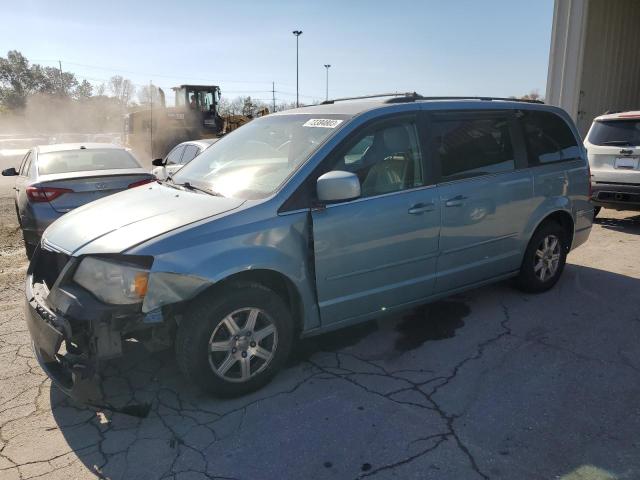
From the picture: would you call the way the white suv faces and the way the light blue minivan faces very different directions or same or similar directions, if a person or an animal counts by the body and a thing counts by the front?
very different directions

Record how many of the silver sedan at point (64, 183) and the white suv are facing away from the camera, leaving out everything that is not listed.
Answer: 2

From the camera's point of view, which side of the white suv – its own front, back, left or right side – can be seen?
back

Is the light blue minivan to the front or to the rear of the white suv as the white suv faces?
to the rear

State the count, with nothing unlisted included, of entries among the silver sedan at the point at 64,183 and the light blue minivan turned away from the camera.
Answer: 1

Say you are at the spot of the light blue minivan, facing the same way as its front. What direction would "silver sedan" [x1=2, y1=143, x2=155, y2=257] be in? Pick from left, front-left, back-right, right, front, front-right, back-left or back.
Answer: right

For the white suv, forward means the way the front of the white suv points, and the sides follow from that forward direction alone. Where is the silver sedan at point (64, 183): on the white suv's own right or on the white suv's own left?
on the white suv's own left

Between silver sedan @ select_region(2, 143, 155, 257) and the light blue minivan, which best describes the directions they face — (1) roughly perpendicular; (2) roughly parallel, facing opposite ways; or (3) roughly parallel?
roughly perpendicular

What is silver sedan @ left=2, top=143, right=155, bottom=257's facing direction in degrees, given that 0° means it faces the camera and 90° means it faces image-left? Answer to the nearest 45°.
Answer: approximately 180°

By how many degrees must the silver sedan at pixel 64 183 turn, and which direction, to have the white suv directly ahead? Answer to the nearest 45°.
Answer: approximately 90° to its right

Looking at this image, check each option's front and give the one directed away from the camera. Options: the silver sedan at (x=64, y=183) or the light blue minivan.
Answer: the silver sedan

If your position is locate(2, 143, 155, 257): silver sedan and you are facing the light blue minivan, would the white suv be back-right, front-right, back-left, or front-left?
front-left

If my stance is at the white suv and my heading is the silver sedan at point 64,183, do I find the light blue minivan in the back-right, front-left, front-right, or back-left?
front-left

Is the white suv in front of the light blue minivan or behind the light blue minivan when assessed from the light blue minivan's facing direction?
behind

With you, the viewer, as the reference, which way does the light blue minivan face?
facing the viewer and to the left of the viewer
